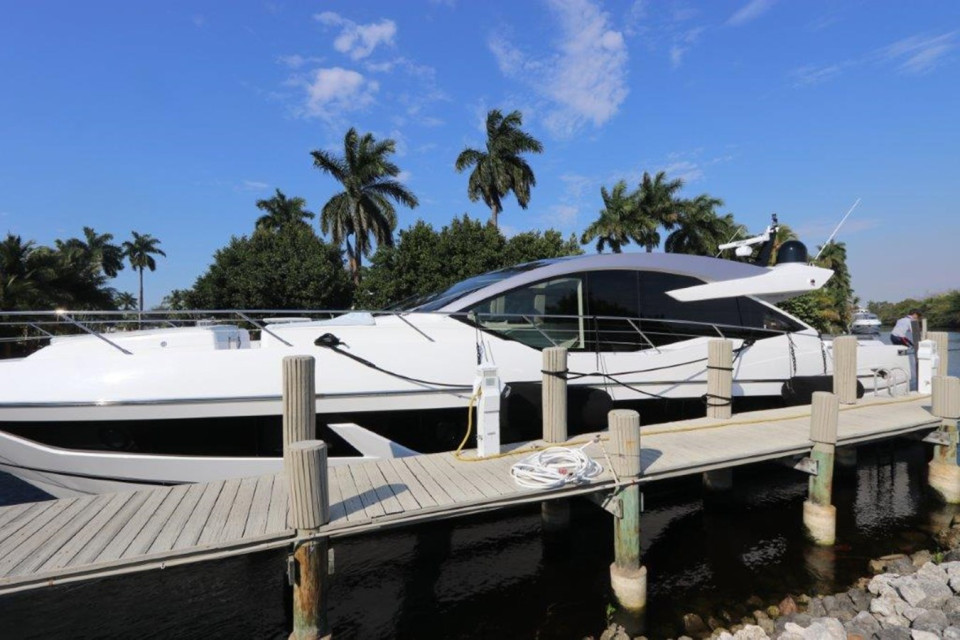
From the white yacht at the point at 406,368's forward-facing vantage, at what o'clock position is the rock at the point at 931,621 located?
The rock is roughly at 8 o'clock from the white yacht.

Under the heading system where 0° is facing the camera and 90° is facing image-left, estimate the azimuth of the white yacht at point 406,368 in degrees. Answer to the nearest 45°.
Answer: approximately 45°

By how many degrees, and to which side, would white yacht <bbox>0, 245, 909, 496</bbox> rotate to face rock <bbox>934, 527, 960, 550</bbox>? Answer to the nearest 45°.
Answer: approximately 135° to its left

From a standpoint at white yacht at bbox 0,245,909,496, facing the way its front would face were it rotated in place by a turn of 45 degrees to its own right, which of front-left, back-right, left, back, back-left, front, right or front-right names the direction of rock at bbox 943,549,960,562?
back

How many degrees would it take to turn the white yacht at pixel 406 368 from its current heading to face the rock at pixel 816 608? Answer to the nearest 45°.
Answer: approximately 135° to its left

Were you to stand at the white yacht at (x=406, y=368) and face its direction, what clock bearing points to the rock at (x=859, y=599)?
The rock is roughly at 8 o'clock from the white yacht.
